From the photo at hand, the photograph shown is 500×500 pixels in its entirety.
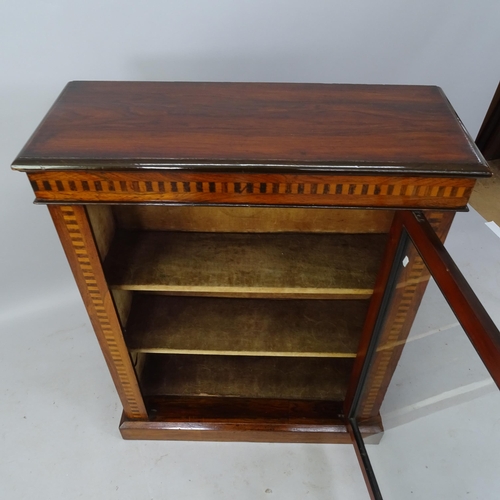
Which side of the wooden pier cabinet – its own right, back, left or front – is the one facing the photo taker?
front
